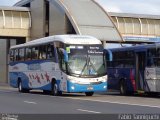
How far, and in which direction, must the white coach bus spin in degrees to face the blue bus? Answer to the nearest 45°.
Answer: approximately 45° to its left

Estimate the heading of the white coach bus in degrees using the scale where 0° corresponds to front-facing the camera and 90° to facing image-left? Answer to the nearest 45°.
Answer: approximately 315°

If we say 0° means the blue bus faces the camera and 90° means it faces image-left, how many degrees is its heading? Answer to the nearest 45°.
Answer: approximately 315°

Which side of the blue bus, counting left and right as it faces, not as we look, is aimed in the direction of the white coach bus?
back

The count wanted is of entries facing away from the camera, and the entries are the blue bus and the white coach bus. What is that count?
0
